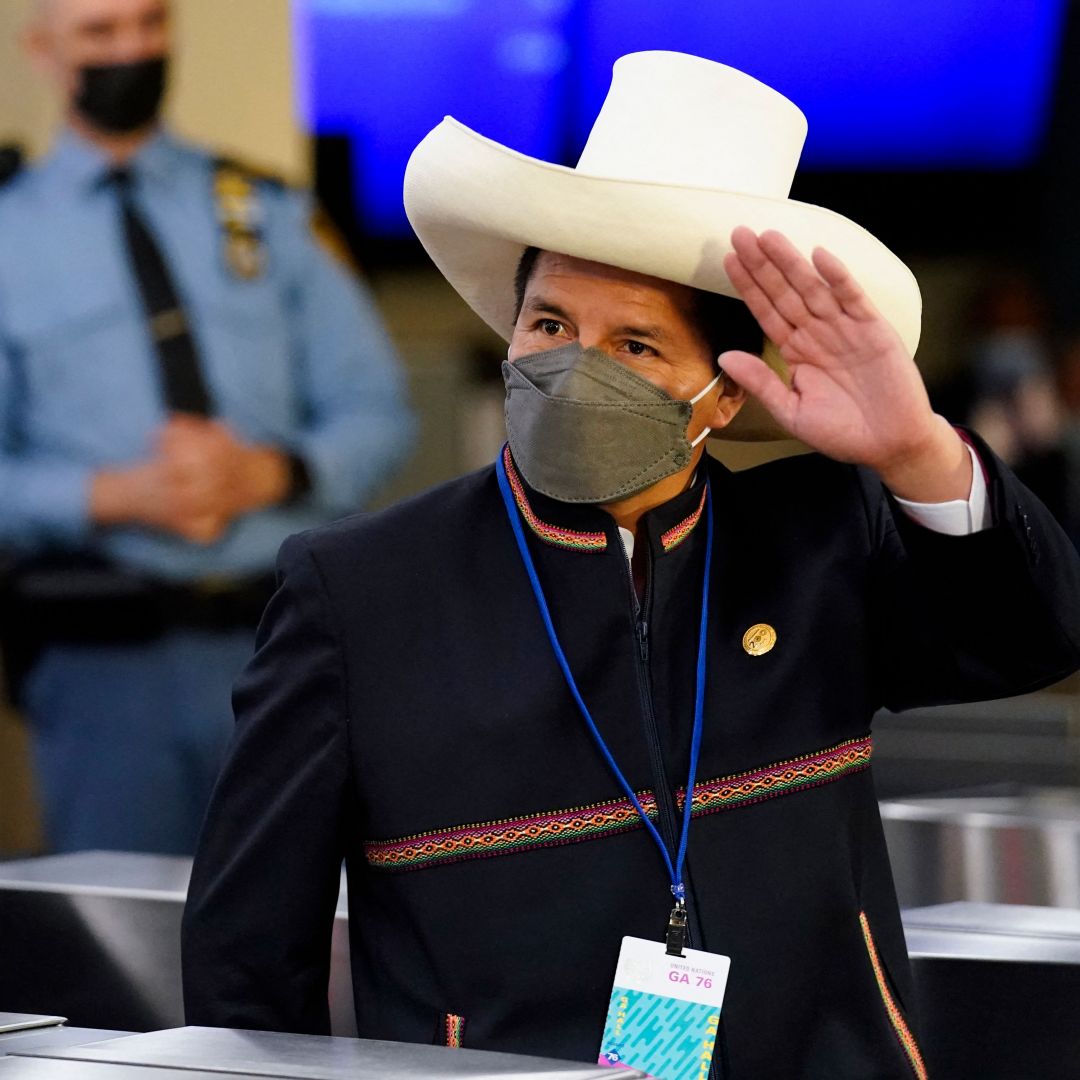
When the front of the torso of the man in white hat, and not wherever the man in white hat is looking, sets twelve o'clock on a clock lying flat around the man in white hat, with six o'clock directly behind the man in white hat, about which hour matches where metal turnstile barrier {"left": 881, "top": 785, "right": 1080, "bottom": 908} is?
The metal turnstile barrier is roughly at 7 o'clock from the man in white hat.

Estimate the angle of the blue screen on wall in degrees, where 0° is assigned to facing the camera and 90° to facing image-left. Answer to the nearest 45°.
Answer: approximately 0°

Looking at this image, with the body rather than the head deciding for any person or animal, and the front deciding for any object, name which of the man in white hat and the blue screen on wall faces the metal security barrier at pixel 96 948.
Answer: the blue screen on wall

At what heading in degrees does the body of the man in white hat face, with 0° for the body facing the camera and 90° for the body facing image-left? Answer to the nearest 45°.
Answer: approximately 0°

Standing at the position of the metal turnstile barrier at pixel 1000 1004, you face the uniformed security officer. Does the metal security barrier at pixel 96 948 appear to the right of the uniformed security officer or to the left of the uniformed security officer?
left

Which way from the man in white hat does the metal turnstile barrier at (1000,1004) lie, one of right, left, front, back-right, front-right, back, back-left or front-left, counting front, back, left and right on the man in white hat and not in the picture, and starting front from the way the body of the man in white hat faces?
back-left

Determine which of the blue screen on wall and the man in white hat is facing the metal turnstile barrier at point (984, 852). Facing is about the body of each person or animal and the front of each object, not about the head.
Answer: the blue screen on wall

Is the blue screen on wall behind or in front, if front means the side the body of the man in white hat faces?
behind

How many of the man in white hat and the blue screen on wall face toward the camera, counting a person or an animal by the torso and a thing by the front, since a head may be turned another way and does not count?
2

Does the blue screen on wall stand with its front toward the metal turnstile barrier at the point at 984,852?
yes

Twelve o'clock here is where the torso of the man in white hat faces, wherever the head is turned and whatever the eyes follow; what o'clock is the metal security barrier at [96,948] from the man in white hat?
The metal security barrier is roughly at 4 o'clock from the man in white hat.

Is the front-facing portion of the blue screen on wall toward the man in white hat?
yes
